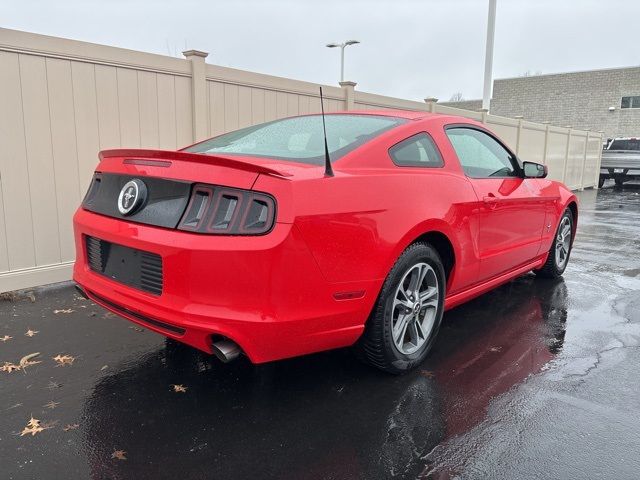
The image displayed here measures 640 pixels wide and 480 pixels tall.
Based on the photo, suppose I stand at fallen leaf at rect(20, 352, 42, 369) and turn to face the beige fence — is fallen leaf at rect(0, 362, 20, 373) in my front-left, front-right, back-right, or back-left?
back-left

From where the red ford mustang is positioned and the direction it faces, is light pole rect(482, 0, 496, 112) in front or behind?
in front

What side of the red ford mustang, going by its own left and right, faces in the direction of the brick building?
front

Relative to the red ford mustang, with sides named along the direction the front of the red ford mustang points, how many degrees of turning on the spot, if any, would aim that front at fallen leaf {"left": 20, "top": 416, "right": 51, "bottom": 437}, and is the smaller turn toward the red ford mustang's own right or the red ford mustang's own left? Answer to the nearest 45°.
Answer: approximately 135° to the red ford mustang's own left

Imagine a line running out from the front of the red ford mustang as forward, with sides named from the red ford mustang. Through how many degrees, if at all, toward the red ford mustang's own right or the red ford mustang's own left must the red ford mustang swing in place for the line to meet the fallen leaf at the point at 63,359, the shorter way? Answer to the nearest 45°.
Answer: approximately 135° to the red ford mustang's own left

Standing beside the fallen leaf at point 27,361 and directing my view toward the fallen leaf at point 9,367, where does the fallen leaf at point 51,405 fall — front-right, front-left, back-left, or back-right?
front-left

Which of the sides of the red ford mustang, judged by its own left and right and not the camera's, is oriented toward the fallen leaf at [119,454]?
back

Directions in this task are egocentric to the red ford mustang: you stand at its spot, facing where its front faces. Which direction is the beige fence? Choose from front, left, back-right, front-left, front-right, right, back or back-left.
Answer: left

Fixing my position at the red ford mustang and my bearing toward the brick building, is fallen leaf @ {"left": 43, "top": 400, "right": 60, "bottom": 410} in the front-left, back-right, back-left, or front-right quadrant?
back-left

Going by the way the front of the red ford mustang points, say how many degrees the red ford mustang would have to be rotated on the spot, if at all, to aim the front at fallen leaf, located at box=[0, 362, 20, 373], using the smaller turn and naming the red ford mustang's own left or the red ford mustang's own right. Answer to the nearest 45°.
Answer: approximately 135° to the red ford mustang's own left

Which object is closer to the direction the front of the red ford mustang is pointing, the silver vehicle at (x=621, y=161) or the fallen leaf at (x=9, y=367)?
the silver vehicle

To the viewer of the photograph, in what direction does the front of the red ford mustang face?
facing away from the viewer and to the right of the viewer

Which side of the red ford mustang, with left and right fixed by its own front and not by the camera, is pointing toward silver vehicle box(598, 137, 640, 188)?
front

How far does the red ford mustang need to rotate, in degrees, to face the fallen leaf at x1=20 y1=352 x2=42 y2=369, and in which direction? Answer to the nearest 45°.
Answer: approximately 135° to its left

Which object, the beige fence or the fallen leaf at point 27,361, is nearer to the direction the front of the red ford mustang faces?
the beige fence
